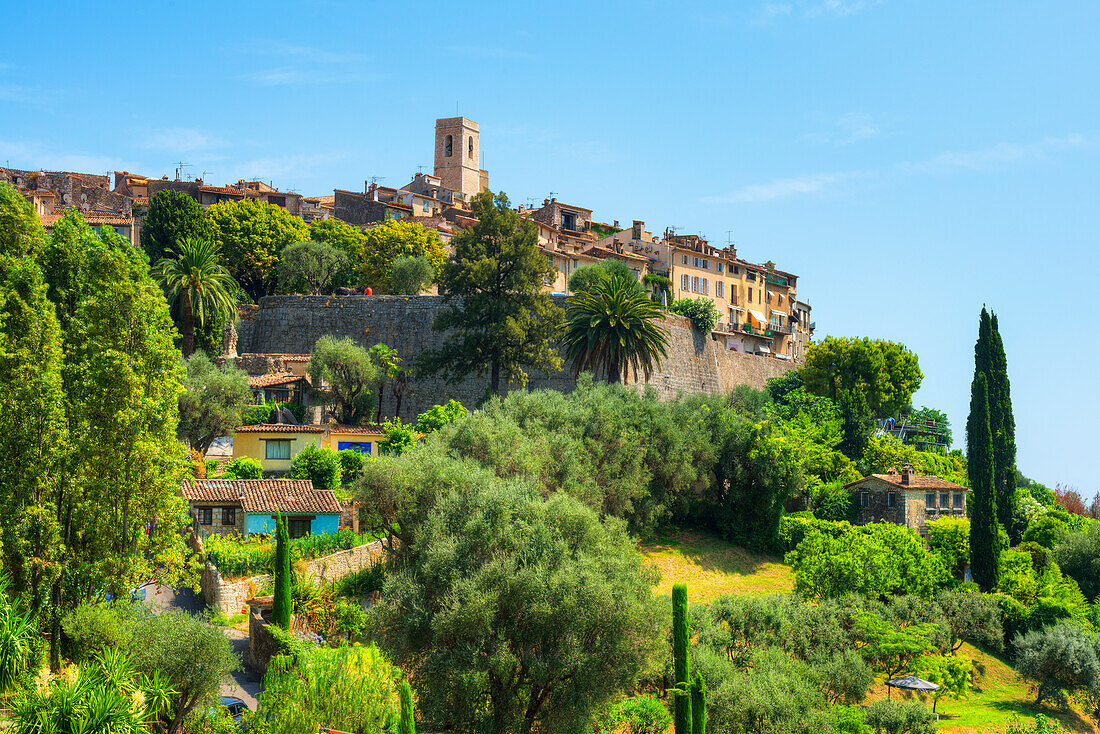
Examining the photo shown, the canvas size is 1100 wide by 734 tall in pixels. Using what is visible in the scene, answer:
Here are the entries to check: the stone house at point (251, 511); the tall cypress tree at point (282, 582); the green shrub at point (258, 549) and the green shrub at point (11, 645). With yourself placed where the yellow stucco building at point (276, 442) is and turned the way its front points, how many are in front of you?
4

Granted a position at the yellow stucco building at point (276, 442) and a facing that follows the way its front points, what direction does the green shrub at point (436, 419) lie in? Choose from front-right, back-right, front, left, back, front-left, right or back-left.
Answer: left

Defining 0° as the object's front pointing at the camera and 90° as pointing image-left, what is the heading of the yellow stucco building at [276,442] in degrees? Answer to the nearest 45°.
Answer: approximately 0°

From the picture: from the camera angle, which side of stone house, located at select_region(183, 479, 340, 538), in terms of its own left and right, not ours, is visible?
front

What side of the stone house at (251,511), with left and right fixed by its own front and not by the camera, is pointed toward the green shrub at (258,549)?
front

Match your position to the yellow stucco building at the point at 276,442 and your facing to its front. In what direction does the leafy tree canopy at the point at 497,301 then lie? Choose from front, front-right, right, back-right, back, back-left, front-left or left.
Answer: left

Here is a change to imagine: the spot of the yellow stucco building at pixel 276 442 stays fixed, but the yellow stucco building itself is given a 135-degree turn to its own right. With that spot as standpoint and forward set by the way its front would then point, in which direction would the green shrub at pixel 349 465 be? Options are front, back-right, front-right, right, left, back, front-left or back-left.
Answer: back

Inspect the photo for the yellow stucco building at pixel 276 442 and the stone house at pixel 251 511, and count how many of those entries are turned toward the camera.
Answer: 2

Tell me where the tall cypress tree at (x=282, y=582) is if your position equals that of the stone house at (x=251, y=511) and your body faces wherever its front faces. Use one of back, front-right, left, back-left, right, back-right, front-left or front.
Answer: front

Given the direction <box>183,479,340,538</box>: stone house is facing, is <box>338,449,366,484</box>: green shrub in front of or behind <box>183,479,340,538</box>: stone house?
behind

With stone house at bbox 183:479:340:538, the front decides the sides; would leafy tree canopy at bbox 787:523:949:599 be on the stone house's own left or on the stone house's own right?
on the stone house's own left

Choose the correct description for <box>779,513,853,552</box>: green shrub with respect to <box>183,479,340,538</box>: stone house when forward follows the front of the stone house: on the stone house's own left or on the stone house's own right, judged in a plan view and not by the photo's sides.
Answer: on the stone house's own left

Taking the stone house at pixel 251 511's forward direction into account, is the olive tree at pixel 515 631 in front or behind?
in front

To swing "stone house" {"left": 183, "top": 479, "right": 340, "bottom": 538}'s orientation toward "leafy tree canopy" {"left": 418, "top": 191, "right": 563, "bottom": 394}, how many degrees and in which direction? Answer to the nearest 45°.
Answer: approximately 135° to its left

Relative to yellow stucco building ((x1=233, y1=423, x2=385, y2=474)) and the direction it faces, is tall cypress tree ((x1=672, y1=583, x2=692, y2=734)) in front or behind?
in front

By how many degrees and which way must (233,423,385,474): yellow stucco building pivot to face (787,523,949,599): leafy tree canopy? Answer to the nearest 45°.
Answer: approximately 90° to its left
